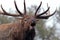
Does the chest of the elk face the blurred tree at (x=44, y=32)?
no
